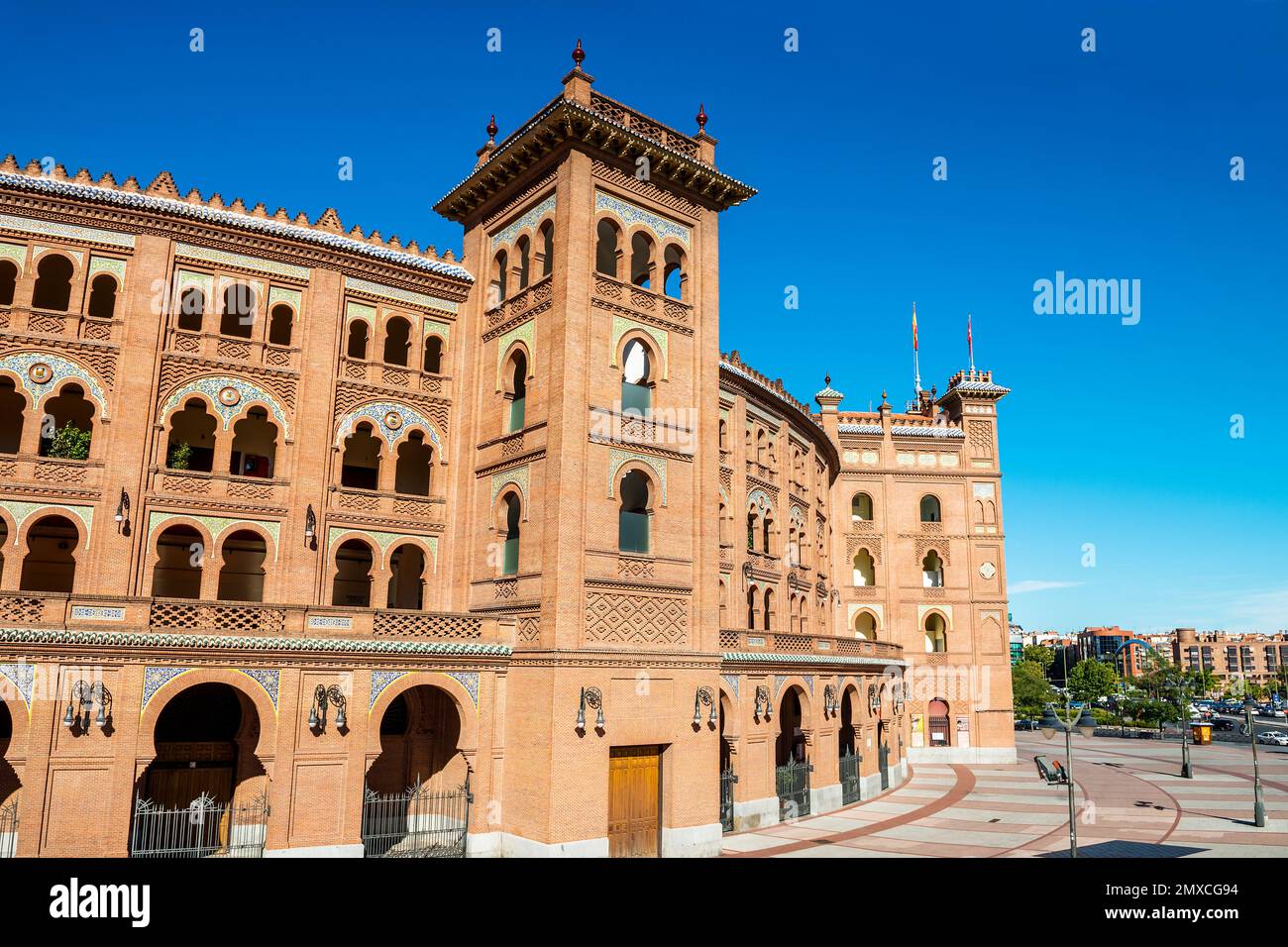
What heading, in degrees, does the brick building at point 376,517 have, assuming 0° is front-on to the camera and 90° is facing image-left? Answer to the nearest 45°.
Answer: approximately 315°
